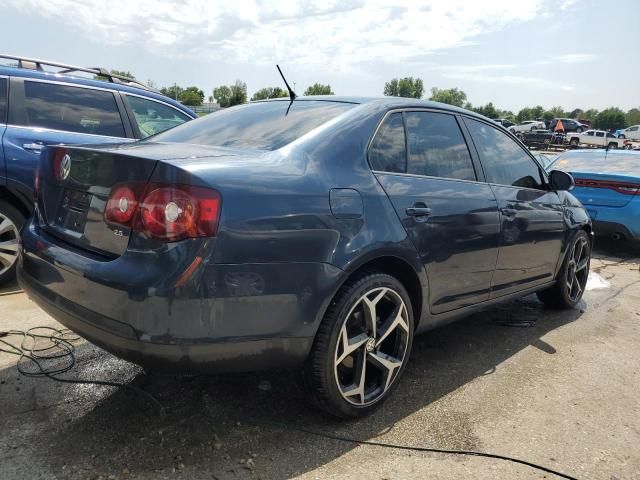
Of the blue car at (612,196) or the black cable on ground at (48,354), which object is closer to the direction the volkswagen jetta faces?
the blue car

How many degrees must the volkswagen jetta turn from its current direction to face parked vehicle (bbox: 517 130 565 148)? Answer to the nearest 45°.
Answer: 0° — it already faces it

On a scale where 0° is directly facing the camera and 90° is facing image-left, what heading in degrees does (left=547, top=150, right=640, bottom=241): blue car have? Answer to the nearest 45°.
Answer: approximately 225°

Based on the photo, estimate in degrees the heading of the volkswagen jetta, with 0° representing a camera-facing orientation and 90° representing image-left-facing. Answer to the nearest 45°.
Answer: approximately 225°

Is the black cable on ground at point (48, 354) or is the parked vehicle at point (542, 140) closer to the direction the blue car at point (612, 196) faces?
the parked vehicle

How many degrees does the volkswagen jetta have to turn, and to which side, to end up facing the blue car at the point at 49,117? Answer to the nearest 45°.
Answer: approximately 90° to its left

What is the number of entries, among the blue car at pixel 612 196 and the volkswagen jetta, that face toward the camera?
0

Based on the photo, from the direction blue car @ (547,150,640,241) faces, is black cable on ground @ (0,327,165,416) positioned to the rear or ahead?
to the rear

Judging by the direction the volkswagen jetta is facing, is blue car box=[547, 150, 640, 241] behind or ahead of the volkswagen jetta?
ahead
